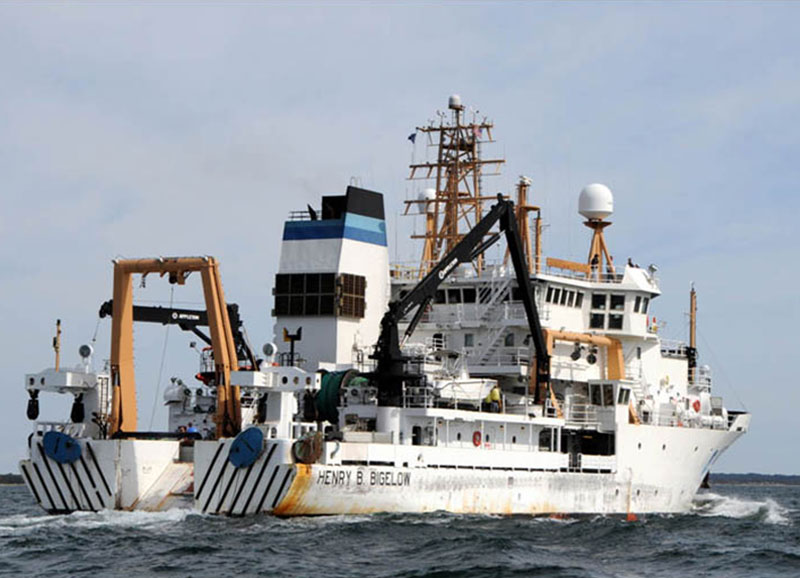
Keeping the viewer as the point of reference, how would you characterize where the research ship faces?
facing away from the viewer and to the right of the viewer
